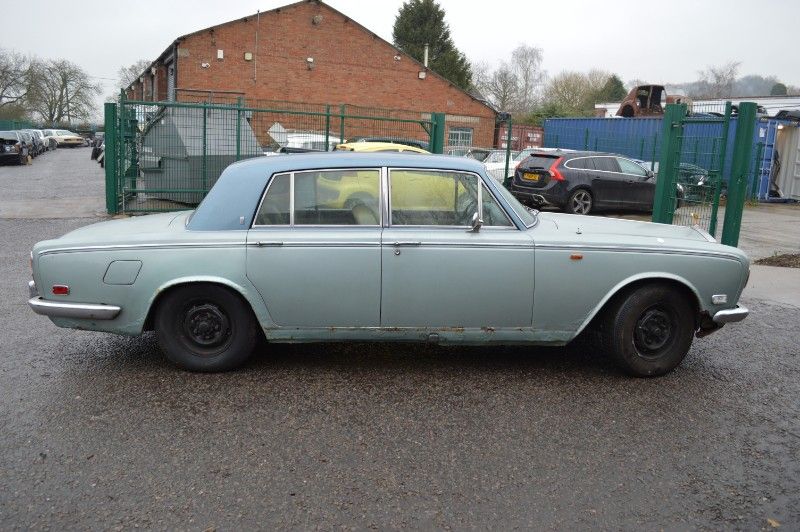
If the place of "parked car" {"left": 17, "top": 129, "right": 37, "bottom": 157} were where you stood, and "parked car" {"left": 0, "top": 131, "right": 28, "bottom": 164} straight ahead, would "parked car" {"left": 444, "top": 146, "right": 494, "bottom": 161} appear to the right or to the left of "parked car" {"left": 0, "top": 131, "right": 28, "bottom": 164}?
left

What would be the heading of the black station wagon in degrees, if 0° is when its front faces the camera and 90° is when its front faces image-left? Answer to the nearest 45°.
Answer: approximately 225°

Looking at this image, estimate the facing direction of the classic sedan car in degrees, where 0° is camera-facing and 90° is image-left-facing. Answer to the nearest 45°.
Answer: approximately 270°

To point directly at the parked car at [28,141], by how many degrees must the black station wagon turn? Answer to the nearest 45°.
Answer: approximately 90° to its left

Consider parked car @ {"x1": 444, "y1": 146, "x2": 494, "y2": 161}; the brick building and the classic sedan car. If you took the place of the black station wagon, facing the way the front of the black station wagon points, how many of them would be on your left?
2

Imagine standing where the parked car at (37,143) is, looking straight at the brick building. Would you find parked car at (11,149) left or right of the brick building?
right

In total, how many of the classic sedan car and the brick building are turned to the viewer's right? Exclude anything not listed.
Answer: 1
